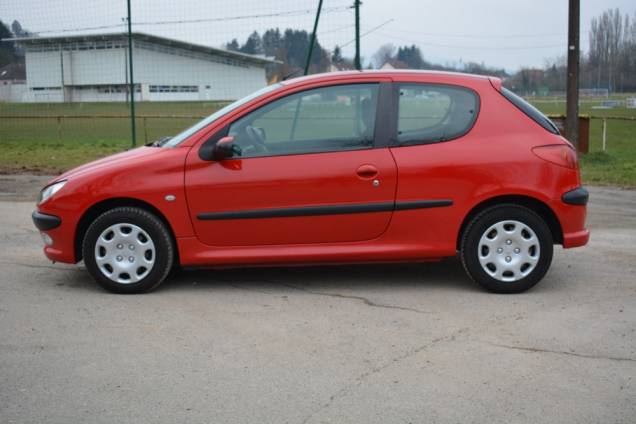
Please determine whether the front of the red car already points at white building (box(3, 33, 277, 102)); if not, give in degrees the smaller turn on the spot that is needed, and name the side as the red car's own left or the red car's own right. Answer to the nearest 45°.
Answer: approximately 90° to the red car's own right

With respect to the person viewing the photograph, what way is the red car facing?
facing to the left of the viewer

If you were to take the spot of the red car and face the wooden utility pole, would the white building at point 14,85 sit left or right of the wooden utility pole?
left

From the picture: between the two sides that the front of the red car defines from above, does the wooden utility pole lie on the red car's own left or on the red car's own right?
on the red car's own right

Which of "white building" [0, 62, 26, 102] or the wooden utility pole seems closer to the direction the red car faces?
the white building

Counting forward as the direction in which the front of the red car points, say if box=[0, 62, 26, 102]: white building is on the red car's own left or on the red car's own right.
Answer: on the red car's own right
